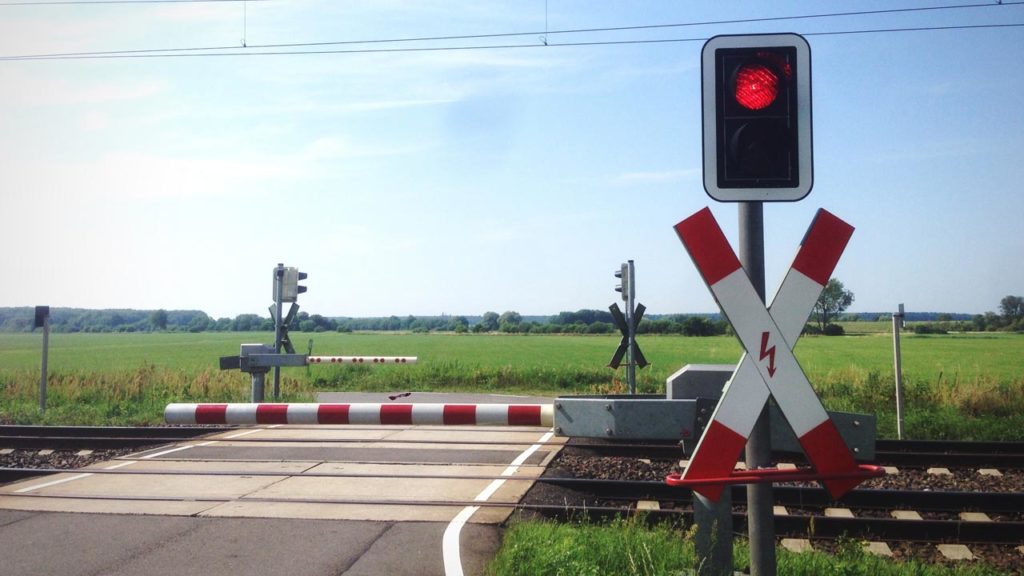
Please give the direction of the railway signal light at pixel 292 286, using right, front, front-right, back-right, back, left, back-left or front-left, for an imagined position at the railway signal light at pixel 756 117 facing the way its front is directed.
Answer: back-right

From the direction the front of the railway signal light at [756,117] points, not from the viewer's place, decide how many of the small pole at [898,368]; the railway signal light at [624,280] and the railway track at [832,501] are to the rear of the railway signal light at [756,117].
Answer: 3

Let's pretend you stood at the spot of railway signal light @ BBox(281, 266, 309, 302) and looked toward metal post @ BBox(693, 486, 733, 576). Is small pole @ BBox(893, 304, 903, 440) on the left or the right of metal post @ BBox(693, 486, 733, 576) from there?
left

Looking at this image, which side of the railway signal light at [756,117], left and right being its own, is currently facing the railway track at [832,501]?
back

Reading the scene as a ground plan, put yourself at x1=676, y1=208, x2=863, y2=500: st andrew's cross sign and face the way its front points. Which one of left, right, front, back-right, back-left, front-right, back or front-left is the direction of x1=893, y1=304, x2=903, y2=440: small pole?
back

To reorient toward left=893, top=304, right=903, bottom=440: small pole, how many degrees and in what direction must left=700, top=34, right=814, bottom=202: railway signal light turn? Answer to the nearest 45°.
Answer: approximately 180°

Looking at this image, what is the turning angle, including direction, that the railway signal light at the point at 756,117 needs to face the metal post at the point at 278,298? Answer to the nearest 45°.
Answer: approximately 135° to its right

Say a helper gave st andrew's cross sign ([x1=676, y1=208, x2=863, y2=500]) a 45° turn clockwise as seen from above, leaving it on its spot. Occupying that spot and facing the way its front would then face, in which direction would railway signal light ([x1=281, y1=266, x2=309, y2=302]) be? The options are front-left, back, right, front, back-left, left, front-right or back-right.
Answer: right

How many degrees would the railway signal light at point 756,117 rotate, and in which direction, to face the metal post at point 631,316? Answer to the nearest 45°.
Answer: approximately 180°

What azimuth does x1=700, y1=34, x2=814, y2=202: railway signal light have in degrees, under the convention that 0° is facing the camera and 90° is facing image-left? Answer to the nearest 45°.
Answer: approximately 0°

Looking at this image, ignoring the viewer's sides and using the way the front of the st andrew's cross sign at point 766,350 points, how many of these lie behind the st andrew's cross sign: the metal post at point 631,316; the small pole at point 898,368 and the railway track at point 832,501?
3

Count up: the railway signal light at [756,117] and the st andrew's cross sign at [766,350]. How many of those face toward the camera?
2

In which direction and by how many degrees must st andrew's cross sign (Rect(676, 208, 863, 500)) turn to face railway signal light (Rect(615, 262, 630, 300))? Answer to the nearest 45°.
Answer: approximately 180°
